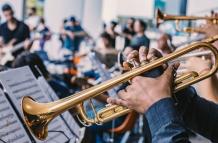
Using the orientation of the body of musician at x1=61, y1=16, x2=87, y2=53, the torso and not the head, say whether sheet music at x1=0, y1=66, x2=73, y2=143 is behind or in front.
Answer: in front

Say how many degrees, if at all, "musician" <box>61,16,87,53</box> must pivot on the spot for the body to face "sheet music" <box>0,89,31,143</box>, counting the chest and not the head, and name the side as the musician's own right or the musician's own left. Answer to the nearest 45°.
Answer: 0° — they already face it

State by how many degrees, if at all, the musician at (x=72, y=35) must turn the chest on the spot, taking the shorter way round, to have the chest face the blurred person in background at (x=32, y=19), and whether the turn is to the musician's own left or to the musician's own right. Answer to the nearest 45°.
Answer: approximately 135° to the musician's own right

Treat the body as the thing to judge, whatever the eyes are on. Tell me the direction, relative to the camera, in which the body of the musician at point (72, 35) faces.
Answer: toward the camera

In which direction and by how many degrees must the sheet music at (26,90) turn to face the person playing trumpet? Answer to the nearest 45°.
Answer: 0° — it already faces them

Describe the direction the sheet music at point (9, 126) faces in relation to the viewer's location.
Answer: facing the viewer and to the right of the viewer

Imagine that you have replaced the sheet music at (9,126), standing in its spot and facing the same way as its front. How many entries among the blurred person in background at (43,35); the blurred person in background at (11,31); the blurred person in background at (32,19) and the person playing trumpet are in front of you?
1

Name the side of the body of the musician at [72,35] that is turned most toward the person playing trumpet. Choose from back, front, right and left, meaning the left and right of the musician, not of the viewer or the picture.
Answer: front

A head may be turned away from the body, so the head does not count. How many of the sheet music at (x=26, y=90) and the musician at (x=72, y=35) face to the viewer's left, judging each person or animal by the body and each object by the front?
0

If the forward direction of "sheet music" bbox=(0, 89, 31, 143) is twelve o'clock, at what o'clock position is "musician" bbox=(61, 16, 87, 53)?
The musician is roughly at 8 o'clock from the sheet music.
